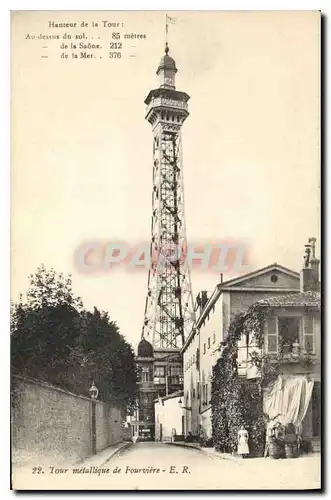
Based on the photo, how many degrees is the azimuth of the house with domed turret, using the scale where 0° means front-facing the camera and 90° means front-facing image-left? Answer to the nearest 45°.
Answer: approximately 0°
